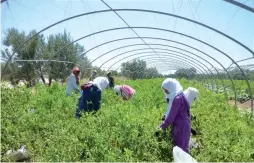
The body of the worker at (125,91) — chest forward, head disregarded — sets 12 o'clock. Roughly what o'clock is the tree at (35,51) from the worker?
The tree is roughly at 2 o'clock from the worker.

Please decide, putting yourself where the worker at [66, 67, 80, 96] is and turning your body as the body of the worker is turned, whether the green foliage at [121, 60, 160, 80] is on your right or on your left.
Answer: on your left

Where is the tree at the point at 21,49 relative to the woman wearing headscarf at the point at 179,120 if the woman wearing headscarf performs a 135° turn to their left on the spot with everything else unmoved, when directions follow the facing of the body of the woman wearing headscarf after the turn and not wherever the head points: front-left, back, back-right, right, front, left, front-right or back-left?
back

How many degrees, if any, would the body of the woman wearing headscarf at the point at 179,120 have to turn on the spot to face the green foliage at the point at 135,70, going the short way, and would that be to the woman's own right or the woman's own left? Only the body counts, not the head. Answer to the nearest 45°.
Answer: approximately 90° to the woman's own right

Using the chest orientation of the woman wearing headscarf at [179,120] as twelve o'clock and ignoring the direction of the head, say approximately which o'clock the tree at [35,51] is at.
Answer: The tree is roughly at 2 o'clock from the woman wearing headscarf.

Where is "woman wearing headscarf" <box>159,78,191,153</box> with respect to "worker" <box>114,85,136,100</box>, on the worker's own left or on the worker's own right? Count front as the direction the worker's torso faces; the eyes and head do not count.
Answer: on the worker's own left

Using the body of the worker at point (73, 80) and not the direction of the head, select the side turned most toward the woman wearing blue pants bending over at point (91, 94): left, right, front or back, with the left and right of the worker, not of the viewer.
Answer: right

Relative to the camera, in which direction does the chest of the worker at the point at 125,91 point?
to the viewer's left

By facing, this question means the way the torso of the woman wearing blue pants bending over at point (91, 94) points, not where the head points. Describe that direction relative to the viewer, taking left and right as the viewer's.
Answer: facing away from the viewer and to the right of the viewer

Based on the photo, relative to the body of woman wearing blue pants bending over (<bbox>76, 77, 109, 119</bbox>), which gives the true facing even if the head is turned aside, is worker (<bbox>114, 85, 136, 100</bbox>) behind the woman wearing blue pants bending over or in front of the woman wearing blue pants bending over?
in front

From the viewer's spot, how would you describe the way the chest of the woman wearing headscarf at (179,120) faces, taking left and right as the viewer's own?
facing to the left of the viewer
